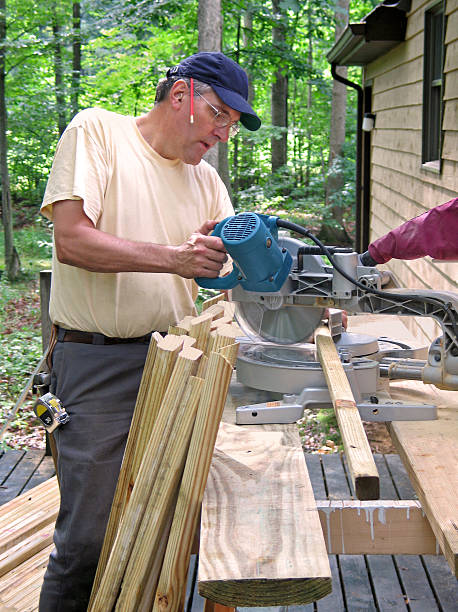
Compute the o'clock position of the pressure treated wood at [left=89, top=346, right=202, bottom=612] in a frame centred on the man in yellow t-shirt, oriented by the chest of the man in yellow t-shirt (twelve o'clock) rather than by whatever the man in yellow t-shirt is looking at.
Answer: The pressure treated wood is roughly at 1 o'clock from the man in yellow t-shirt.

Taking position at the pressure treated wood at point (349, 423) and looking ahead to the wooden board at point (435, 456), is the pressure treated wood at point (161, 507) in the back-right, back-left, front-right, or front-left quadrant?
back-right

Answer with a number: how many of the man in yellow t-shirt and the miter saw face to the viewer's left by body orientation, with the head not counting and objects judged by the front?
1

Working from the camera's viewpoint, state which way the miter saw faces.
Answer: facing to the left of the viewer

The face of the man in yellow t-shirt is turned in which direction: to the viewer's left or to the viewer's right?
to the viewer's right

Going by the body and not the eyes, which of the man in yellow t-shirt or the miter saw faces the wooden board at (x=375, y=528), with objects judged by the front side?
the man in yellow t-shirt

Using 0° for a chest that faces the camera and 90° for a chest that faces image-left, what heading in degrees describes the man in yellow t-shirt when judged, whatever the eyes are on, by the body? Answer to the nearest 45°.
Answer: approximately 315°
